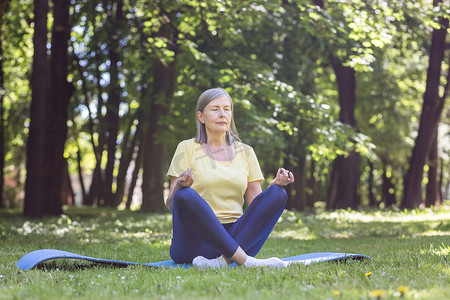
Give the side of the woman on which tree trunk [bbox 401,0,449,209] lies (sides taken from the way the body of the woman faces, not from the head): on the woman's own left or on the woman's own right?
on the woman's own left

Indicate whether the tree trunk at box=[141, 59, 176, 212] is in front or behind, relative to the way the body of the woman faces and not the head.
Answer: behind

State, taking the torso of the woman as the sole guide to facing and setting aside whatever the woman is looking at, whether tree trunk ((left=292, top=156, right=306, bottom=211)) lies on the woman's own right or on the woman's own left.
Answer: on the woman's own left

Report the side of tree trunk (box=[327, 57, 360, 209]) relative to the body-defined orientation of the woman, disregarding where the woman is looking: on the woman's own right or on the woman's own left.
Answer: on the woman's own left

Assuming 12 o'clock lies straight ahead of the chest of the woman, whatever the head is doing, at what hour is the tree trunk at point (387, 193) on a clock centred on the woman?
The tree trunk is roughly at 8 o'clock from the woman.

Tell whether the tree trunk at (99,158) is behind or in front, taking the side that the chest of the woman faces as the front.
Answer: behind

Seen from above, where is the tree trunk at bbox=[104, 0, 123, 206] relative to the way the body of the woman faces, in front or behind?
behind

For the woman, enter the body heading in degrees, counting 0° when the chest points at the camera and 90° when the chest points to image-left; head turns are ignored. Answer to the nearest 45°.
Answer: approximately 315°

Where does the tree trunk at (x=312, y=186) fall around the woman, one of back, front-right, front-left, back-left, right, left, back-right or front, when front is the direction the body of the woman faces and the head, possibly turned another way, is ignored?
back-left
